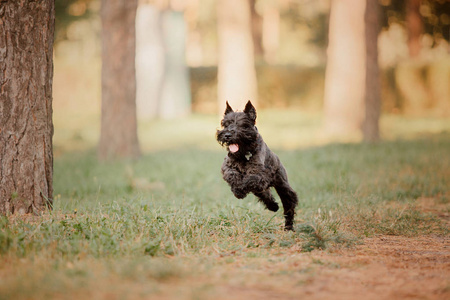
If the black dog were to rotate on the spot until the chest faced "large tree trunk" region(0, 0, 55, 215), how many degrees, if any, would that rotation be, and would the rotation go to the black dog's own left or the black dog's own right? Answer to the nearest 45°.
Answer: approximately 45° to the black dog's own right

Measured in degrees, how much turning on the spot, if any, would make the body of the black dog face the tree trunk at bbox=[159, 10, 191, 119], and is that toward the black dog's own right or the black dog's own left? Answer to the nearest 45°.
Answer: approximately 135° to the black dog's own right

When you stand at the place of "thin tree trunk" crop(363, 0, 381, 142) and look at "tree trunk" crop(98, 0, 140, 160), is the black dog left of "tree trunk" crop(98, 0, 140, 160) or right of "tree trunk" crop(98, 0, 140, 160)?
left

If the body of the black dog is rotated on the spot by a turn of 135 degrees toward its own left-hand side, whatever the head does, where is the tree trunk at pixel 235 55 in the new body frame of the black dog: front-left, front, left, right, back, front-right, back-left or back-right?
left

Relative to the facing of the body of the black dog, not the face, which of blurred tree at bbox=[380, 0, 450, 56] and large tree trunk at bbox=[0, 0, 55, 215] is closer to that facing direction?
the large tree trunk

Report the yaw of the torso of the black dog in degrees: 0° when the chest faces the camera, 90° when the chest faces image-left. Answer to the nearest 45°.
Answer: approximately 45°

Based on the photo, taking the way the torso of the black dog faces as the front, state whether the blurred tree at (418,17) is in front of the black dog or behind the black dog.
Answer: behind
